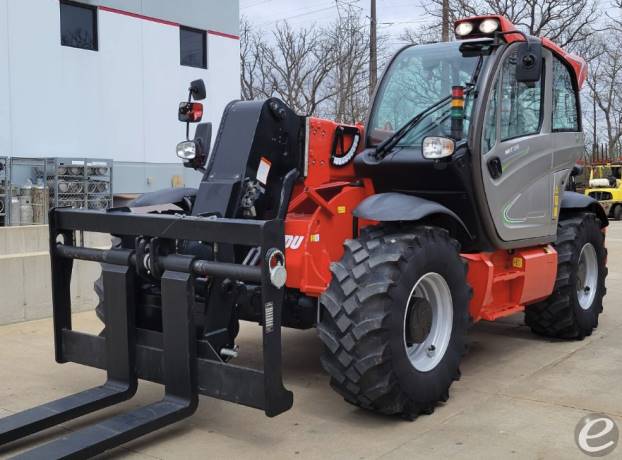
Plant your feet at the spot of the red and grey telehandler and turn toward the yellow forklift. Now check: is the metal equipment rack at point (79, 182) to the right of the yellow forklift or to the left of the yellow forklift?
left

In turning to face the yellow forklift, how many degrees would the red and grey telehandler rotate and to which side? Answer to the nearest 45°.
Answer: approximately 180°

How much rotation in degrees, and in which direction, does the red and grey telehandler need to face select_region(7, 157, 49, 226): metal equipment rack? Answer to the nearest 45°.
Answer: approximately 90° to its right

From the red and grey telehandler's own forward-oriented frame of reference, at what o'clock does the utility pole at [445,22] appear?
The utility pole is roughly at 5 o'clock from the red and grey telehandler.

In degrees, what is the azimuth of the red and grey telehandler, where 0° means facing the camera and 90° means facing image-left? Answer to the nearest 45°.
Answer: approximately 45°

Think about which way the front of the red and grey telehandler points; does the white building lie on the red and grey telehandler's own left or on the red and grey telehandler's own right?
on the red and grey telehandler's own right

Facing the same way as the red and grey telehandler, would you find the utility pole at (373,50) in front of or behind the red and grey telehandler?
behind

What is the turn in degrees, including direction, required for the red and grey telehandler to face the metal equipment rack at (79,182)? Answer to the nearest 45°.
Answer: approximately 90° to its right
